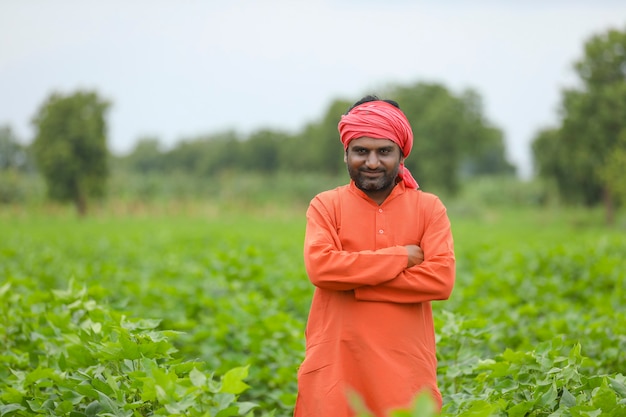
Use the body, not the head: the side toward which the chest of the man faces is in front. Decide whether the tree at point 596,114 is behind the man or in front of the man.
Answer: behind

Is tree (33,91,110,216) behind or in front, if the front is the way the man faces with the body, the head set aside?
behind

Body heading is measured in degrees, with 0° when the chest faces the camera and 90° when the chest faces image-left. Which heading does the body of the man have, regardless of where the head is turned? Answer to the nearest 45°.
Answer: approximately 0°

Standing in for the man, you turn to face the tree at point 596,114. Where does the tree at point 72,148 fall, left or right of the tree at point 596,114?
left
